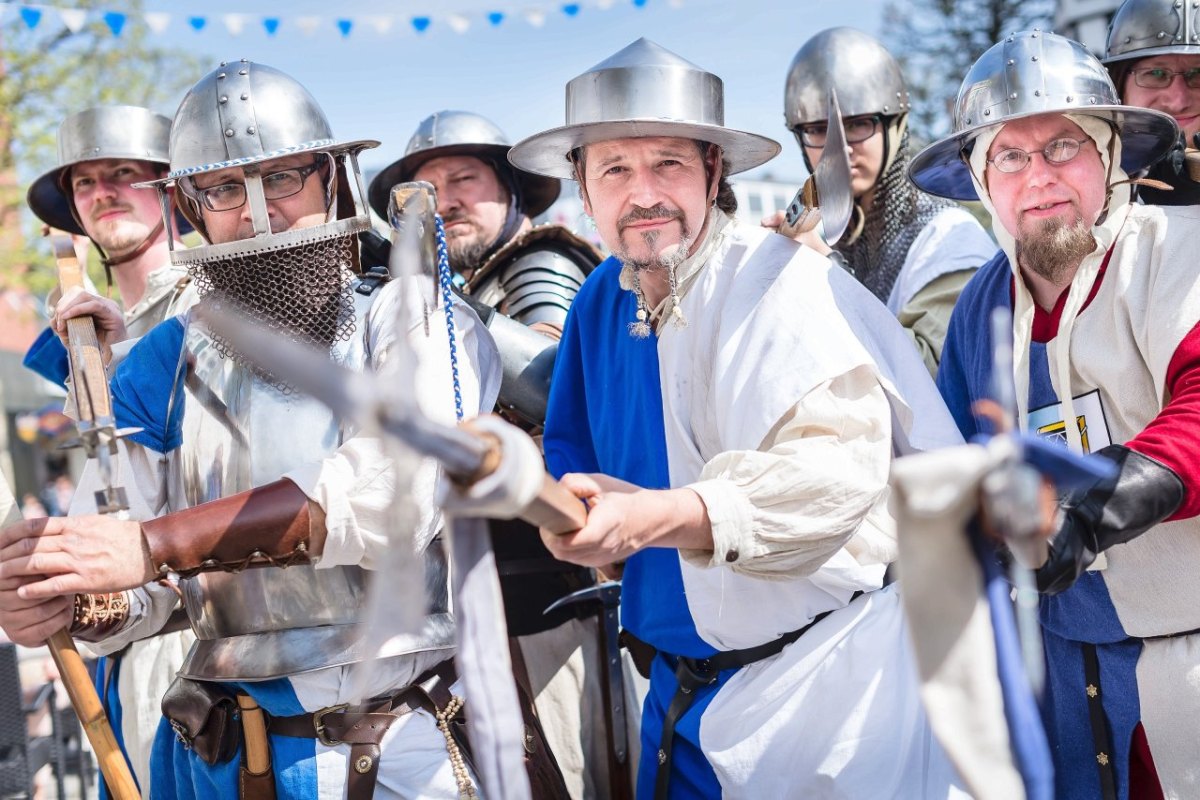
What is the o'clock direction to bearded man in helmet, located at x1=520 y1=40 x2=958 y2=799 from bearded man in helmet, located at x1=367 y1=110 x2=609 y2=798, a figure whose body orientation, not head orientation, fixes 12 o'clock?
bearded man in helmet, located at x1=520 y1=40 x2=958 y2=799 is roughly at 10 o'clock from bearded man in helmet, located at x1=367 y1=110 x2=609 y2=798.

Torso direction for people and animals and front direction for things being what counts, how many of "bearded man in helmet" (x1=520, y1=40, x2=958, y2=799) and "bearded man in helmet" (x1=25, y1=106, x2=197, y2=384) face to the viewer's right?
0

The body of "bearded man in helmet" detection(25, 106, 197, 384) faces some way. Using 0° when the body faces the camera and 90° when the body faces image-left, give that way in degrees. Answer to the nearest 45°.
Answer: approximately 45°

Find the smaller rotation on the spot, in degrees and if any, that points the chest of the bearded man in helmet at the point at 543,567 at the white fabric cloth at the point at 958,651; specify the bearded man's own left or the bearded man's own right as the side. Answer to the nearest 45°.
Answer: approximately 45° to the bearded man's own left

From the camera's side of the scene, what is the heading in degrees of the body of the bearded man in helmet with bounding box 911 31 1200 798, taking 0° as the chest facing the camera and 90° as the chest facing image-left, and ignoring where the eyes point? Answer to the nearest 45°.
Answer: approximately 45°

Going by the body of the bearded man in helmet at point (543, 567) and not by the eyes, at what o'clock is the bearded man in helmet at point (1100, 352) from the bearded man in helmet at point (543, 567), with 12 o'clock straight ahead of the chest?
the bearded man in helmet at point (1100, 352) is roughly at 9 o'clock from the bearded man in helmet at point (543, 567).

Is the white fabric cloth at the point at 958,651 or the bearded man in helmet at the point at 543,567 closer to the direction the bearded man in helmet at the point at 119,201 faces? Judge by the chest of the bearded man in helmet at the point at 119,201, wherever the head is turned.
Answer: the white fabric cloth

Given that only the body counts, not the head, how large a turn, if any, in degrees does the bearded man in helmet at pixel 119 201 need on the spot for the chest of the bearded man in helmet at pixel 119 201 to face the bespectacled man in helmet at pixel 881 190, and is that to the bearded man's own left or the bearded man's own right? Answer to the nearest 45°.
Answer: approximately 135° to the bearded man's own left
